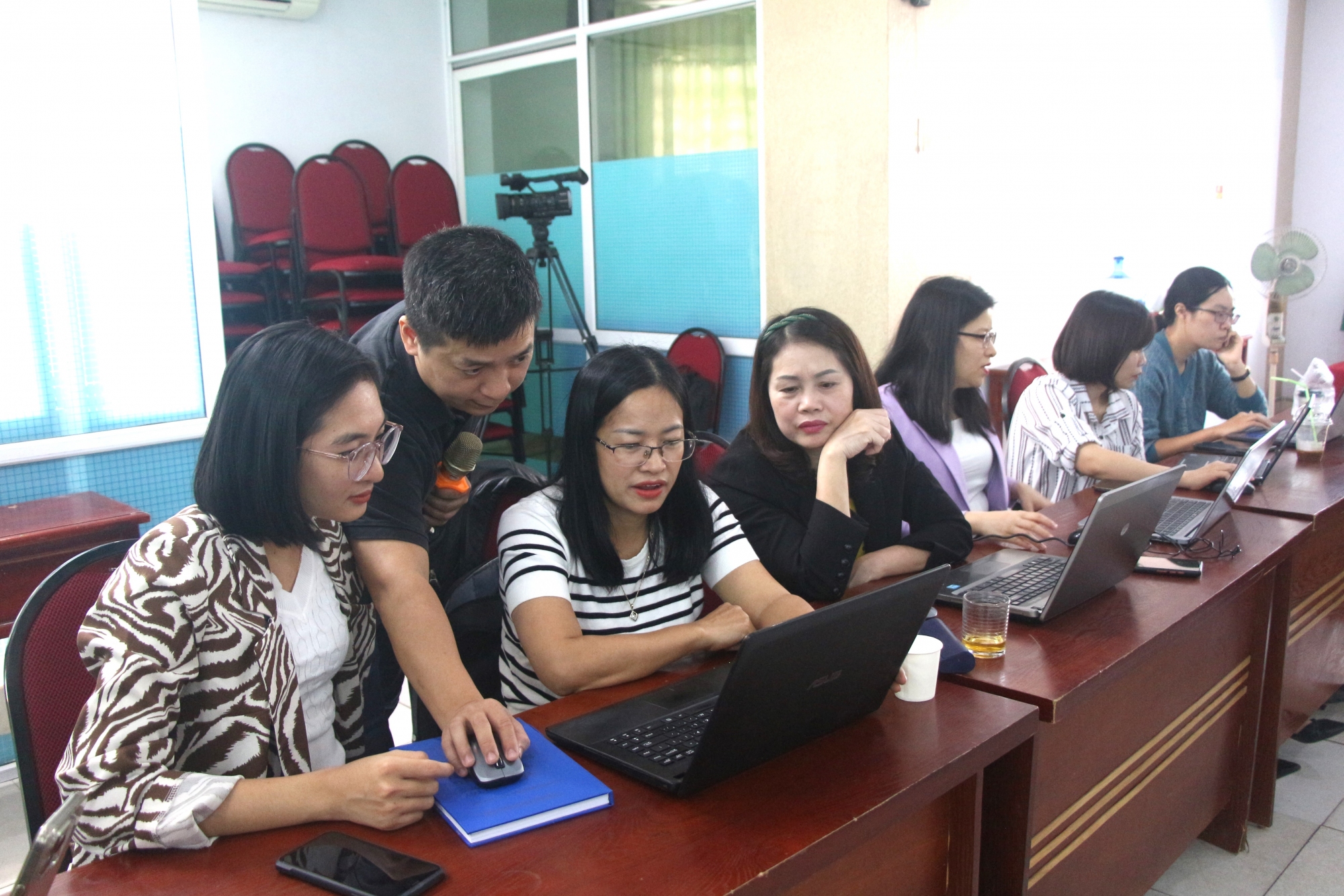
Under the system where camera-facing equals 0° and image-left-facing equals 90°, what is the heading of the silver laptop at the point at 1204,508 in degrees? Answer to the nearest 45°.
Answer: approximately 135°

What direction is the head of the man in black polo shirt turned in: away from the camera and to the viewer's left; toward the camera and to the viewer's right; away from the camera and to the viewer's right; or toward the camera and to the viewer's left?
toward the camera and to the viewer's right

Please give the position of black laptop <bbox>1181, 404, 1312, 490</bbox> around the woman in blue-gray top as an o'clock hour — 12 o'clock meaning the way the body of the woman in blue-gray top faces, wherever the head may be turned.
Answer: The black laptop is roughly at 1 o'clock from the woman in blue-gray top.

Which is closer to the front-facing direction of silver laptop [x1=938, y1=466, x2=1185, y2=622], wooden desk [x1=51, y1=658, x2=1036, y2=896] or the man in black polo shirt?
the man in black polo shirt

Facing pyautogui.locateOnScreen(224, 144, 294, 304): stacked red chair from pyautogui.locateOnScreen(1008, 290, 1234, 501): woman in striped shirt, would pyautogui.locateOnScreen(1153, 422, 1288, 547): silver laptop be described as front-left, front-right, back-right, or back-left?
back-left

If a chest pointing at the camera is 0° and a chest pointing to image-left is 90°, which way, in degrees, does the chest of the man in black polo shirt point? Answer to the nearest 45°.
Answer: approximately 315°

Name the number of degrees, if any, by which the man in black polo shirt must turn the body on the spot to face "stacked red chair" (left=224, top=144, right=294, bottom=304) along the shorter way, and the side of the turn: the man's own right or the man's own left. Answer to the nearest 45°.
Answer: approximately 135° to the man's own left

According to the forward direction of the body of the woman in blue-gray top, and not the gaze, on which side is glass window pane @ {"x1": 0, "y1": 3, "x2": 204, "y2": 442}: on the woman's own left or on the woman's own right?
on the woman's own right

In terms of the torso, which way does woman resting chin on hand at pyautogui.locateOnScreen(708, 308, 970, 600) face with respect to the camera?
toward the camera

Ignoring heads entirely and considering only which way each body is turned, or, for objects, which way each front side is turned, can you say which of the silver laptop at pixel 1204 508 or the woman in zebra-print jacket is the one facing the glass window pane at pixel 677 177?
the silver laptop

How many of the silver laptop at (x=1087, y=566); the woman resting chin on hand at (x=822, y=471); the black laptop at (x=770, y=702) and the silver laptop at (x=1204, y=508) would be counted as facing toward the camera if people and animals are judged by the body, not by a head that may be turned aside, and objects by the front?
1

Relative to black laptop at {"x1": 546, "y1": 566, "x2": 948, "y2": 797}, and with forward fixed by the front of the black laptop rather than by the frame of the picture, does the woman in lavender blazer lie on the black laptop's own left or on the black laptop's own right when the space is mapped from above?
on the black laptop's own right

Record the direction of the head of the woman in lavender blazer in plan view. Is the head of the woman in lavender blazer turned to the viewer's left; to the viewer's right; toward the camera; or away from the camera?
to the viewer's right

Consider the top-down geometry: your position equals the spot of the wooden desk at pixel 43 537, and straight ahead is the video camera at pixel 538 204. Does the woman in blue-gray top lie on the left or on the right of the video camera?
right

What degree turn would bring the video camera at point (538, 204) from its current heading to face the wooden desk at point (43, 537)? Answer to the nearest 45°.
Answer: approximately 45° to its left

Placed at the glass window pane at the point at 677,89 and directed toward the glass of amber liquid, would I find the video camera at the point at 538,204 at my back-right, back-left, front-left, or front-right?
front-right

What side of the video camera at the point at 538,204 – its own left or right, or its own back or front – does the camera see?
left
